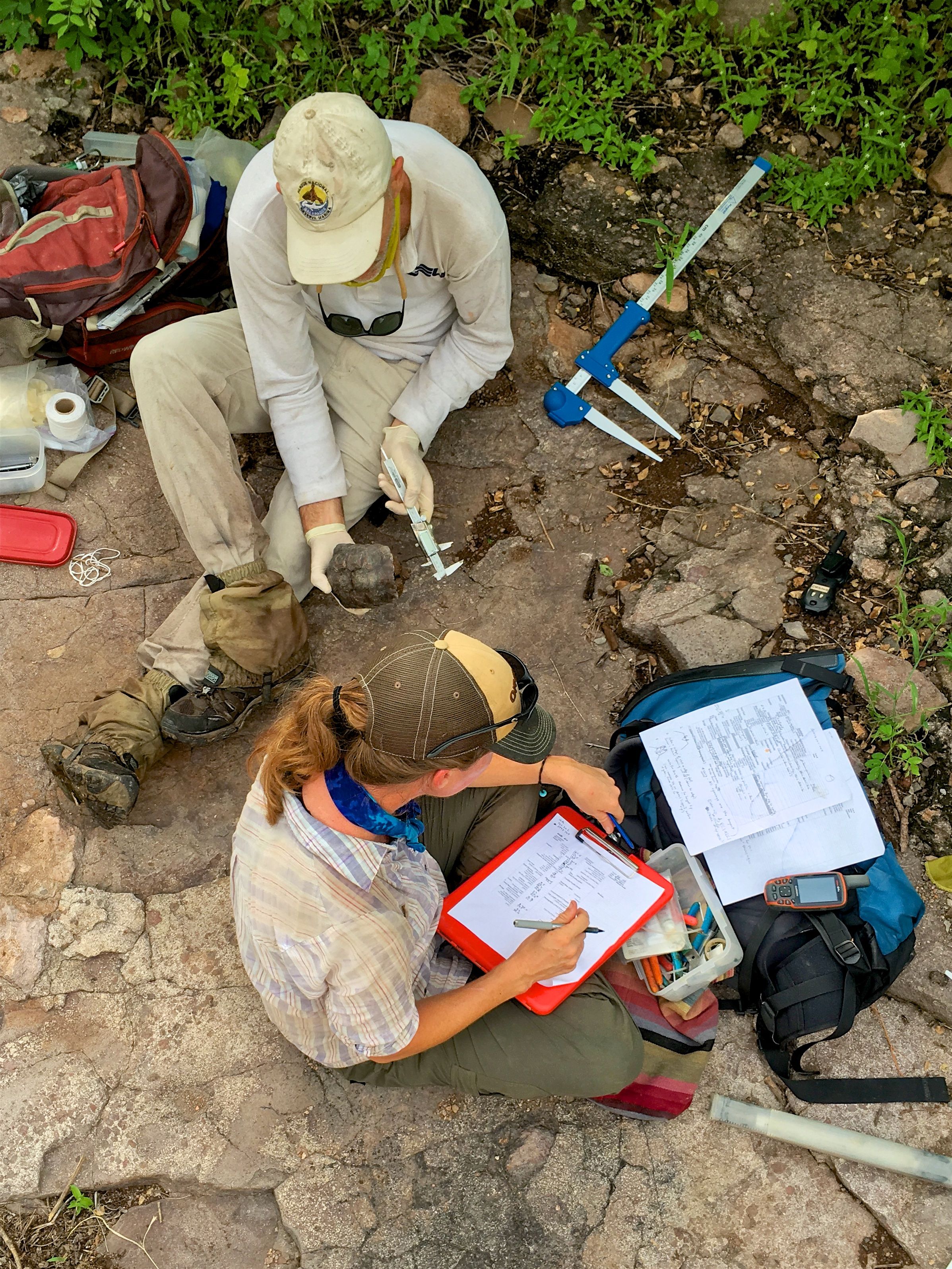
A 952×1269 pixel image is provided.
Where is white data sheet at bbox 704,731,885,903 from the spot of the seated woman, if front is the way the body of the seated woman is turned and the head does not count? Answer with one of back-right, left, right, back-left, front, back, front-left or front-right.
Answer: front-left

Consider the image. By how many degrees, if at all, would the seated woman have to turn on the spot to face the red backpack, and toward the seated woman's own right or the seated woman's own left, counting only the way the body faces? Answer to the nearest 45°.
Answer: approximately 135° to the seated woman's own left

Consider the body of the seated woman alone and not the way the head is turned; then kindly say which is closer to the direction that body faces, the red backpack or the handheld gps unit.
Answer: the handheld gps unit

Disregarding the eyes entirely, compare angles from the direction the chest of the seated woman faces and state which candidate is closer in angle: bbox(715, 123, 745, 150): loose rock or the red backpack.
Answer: the loose rock

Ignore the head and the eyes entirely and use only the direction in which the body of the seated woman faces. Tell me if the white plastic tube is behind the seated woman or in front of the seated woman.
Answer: in front

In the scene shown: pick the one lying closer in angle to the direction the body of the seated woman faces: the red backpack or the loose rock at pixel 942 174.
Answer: the loose rock

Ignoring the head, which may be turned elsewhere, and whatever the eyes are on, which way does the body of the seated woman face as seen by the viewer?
to the viewer's right

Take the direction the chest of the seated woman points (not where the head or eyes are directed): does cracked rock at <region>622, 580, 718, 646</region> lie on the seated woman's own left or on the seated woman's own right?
on the seated woman's own left

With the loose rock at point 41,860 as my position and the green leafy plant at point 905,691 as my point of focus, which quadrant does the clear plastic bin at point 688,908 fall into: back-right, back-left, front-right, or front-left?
front-right

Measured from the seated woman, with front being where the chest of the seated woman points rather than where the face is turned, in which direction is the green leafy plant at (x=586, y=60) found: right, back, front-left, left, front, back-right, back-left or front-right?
left

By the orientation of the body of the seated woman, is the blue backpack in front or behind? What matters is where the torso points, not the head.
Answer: in front

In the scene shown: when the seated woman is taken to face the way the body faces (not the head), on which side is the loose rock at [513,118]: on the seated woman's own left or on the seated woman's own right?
on the seated woman's own left
